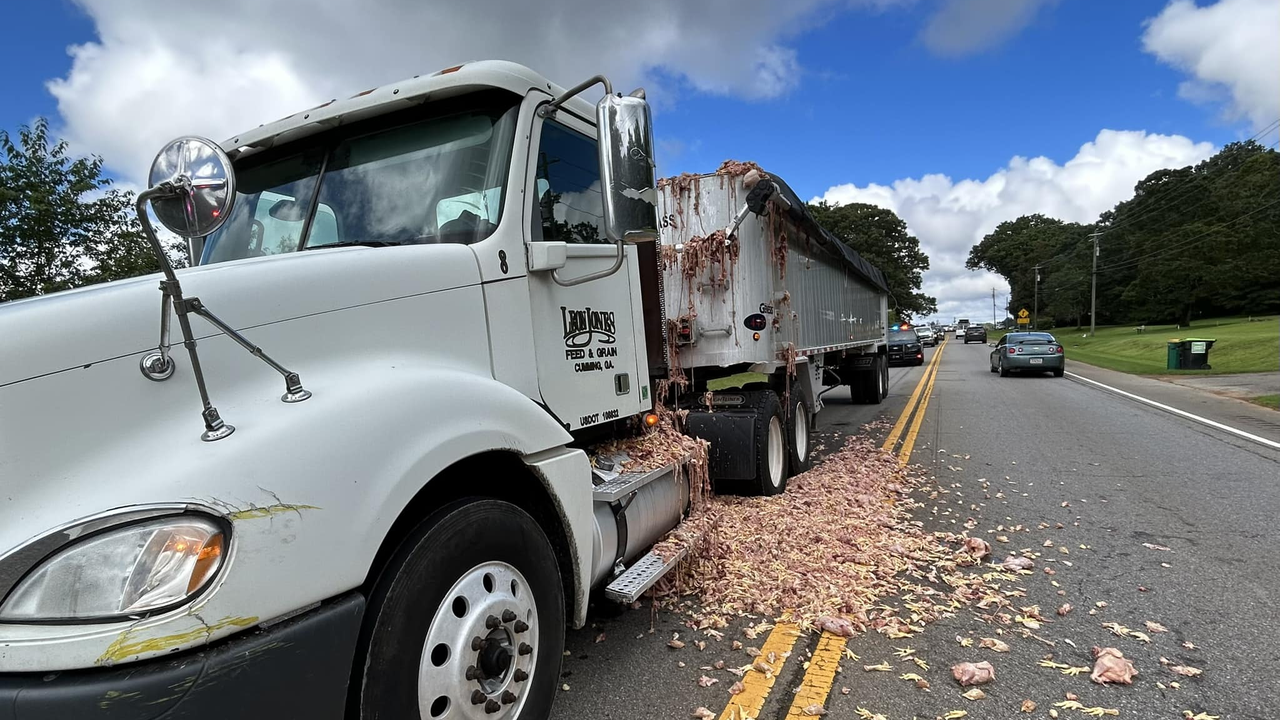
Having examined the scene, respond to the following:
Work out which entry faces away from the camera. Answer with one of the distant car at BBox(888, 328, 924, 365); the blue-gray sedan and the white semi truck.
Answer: the blue-gray sedan

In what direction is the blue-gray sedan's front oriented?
away from the camera

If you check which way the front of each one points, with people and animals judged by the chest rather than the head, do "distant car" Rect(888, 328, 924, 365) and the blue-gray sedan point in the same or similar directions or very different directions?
very different directions

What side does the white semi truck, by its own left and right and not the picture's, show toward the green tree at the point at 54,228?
right

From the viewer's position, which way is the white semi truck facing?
facing the viewer and to the left of the viewer

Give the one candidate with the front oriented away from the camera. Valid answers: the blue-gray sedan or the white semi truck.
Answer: the blue-gray sedan

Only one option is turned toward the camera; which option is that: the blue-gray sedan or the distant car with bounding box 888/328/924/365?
the distant car

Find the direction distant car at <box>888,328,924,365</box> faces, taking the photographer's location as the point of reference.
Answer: facing the viewer

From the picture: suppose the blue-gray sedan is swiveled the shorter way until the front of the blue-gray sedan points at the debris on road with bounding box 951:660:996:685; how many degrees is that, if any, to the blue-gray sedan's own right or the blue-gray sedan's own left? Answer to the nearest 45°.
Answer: approximately 180°

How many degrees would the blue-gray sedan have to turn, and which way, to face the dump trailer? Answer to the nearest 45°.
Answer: approximately 180°

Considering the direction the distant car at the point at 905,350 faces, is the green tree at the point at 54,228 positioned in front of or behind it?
in front

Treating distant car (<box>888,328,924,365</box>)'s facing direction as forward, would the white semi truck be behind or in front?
in front

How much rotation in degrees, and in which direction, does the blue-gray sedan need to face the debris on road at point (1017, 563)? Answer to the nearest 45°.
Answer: approximately 180°
